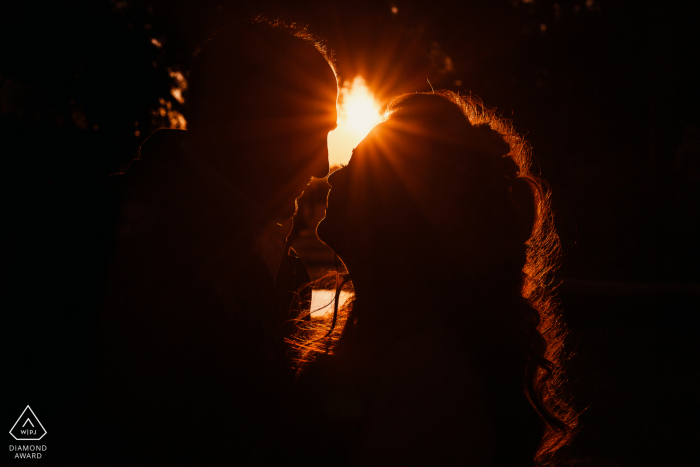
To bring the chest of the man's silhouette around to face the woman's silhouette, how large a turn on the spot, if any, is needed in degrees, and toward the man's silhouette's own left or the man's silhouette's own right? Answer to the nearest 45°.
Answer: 0° — they already face them

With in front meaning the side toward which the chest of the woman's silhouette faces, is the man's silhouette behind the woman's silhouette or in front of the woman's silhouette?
in front

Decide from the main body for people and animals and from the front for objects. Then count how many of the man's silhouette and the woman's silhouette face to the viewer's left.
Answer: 1

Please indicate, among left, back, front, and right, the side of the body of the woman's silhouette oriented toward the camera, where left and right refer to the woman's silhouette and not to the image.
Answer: left

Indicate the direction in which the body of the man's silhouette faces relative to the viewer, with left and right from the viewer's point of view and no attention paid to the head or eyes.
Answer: facing to the right of the viewer
